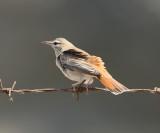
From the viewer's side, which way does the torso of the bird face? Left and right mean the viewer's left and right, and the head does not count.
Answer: facing to the left of the viewer
